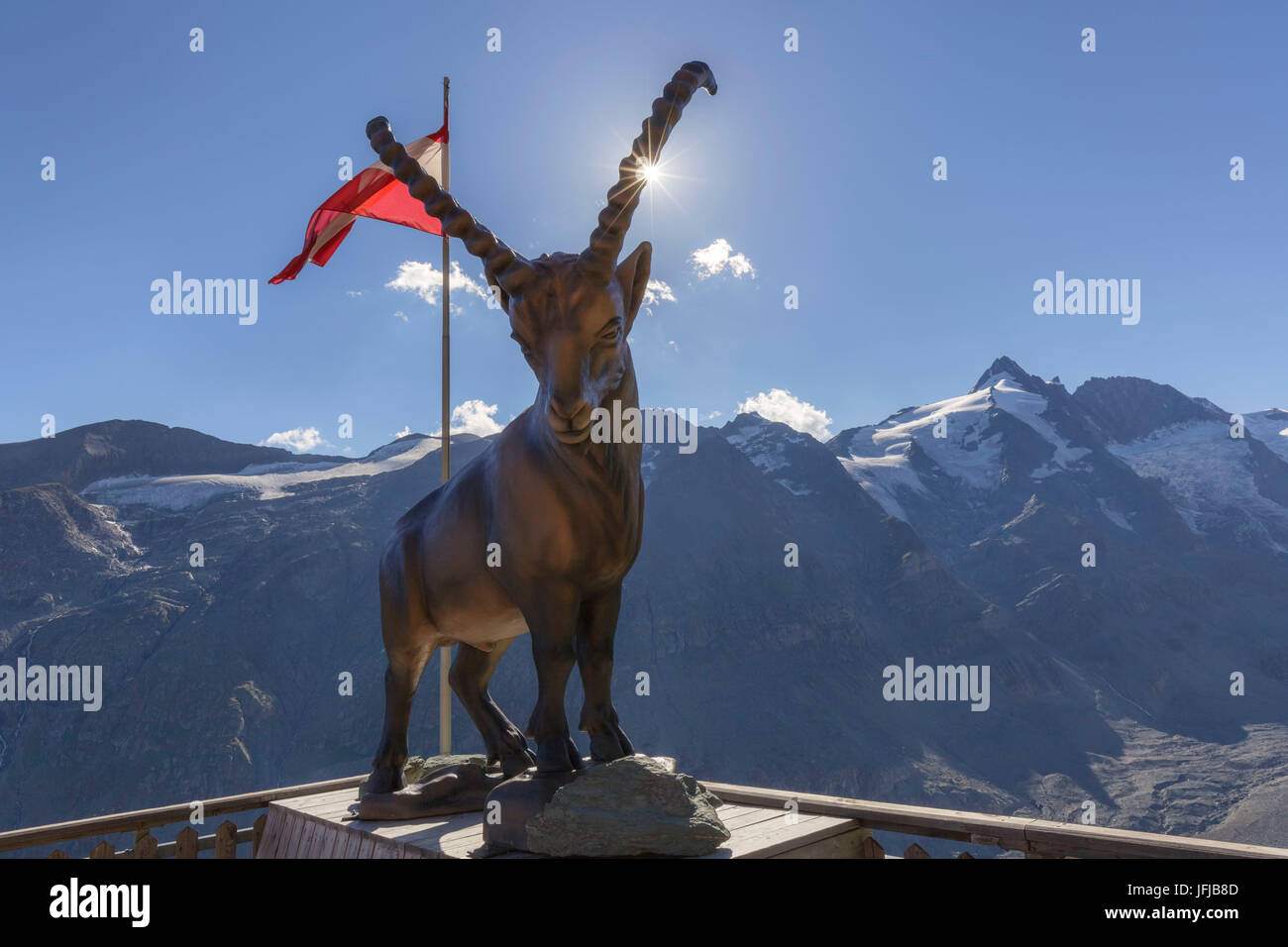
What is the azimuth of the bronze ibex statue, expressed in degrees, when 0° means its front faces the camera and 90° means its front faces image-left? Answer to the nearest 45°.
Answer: approximately 315°
